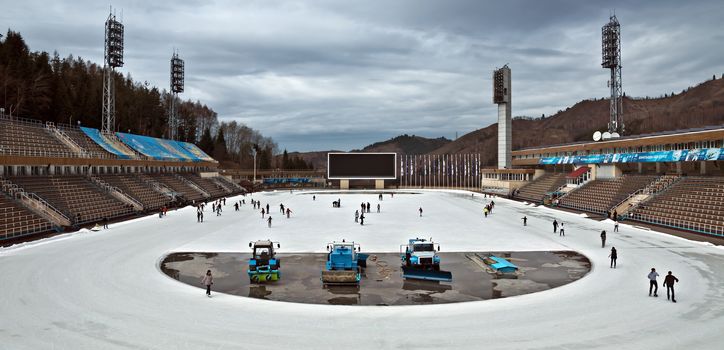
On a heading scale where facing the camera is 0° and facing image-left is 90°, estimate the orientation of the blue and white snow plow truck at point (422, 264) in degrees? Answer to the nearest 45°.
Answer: approximately 0°

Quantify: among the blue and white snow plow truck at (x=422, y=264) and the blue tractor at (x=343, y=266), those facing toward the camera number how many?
2

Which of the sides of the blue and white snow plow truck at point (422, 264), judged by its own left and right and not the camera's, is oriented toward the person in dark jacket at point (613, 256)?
left

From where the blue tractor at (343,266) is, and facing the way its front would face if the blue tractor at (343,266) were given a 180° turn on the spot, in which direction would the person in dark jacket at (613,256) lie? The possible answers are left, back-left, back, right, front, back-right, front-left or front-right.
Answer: right

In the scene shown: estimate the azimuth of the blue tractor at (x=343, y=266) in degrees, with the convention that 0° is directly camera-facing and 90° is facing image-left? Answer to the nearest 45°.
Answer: approximately 0°

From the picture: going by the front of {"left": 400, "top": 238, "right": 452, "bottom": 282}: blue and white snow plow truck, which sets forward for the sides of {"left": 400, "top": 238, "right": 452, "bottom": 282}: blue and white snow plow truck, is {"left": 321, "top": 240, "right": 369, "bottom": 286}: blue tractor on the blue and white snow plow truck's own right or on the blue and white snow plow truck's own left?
on the blue and white snow plow truck's own right
